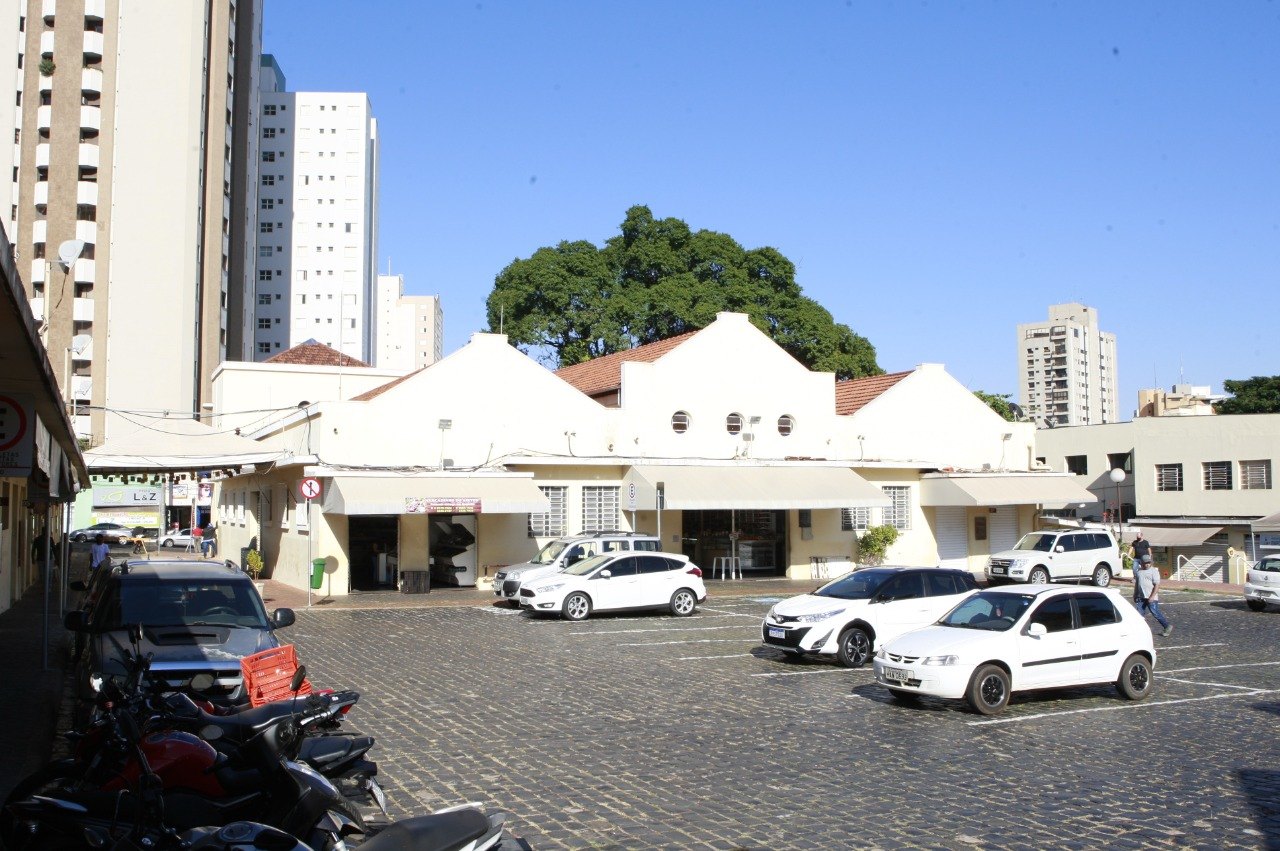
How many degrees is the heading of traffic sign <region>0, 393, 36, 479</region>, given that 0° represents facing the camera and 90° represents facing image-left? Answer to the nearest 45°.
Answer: approximately 0°

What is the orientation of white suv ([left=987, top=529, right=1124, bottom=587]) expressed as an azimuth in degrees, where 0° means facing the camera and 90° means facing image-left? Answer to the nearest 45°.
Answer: approximately 45°

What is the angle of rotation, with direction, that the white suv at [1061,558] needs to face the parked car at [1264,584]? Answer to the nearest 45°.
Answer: approximately 90° to its left

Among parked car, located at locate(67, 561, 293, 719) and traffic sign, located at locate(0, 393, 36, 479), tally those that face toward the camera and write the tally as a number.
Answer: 2

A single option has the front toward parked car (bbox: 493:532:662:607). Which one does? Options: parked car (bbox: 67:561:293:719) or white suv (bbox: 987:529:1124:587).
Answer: the white suv

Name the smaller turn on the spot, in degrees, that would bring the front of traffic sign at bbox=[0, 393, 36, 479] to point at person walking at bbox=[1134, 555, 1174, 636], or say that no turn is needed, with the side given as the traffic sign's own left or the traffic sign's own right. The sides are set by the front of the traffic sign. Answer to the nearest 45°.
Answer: approximately 90° to the traffic sign's own left

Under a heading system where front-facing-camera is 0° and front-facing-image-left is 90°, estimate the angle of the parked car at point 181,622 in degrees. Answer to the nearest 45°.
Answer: approximately 0°

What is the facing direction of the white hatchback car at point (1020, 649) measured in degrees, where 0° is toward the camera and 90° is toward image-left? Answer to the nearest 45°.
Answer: approximately 45°

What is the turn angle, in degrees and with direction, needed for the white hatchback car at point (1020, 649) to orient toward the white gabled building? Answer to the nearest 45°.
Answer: approximately 90° to its right

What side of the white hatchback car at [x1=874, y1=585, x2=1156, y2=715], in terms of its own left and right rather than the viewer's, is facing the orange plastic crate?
front

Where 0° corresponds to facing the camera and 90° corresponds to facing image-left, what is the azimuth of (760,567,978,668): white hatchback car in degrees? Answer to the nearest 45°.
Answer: approximately 45°
